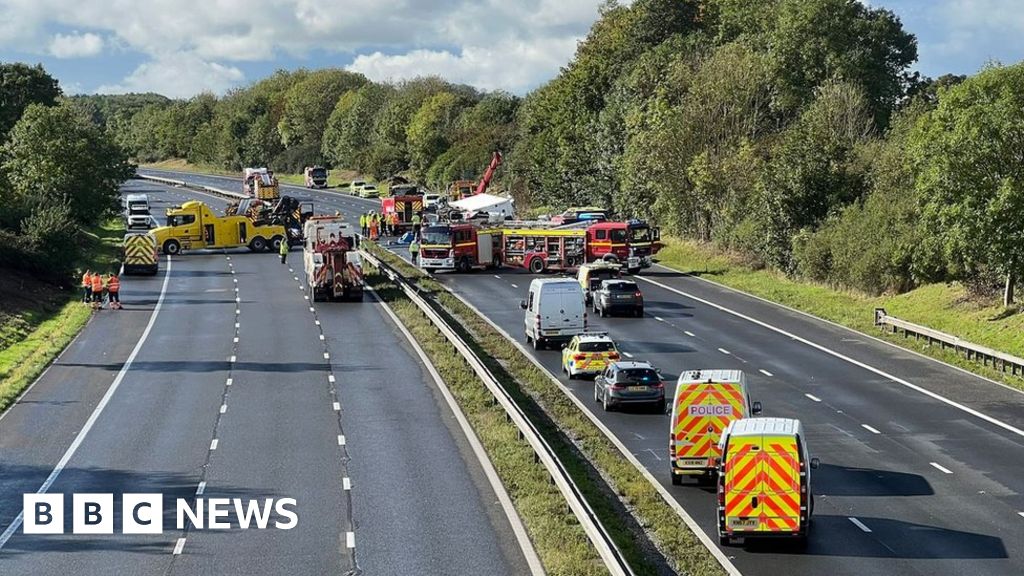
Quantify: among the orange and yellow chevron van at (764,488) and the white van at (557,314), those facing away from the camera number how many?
2

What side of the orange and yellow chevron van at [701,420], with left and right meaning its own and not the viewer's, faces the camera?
back

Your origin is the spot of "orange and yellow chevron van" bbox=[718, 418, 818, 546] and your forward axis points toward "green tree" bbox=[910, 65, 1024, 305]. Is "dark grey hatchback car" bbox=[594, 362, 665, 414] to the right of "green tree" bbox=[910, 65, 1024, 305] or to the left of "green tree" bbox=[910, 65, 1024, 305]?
left

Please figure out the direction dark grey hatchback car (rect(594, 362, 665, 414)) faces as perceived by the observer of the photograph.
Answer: facing away from the viewer and to the left of the viewer

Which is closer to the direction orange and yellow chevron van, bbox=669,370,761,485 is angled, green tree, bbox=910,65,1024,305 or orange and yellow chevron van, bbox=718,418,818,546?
the green tree

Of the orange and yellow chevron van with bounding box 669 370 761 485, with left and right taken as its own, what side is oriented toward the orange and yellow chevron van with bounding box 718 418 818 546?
back

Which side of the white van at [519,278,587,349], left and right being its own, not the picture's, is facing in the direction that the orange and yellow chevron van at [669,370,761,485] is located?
back

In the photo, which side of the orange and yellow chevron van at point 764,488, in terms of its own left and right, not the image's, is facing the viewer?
back

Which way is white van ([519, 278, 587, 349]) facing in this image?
away from the camera
